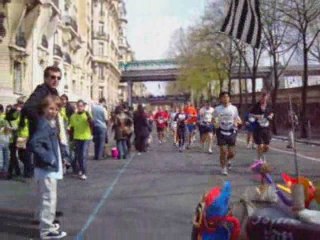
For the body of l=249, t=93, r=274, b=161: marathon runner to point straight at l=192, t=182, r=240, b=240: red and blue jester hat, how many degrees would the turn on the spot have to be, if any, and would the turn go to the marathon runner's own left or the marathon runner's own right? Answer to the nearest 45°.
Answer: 0° — they already face it

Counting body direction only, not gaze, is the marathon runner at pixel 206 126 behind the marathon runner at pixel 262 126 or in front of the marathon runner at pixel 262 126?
behind

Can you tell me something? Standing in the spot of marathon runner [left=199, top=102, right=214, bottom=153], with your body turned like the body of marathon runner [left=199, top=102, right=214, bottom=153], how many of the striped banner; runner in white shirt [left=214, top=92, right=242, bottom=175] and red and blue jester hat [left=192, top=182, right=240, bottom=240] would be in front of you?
3

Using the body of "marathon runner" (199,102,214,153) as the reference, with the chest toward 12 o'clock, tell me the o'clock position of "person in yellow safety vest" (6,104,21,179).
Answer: The person in yellow safety vest is roughly at 1 o'clock from the marathon runner.

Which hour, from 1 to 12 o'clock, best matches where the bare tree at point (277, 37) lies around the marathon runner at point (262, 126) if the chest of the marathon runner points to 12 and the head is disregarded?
The bare tree is roughly at 6 o'clock from the marathon runner.

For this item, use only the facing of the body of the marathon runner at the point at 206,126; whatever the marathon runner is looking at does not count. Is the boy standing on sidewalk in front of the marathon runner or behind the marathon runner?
in front

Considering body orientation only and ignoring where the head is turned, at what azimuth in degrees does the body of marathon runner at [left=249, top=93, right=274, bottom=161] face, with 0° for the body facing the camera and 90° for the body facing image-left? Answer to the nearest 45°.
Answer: approximately 0°

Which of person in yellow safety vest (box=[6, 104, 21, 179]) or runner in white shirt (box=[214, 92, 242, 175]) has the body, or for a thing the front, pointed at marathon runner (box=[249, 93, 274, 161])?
the person in yellow safety vest

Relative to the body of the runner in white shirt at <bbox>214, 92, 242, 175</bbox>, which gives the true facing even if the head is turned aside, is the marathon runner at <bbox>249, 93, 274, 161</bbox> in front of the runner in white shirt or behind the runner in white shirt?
behind
